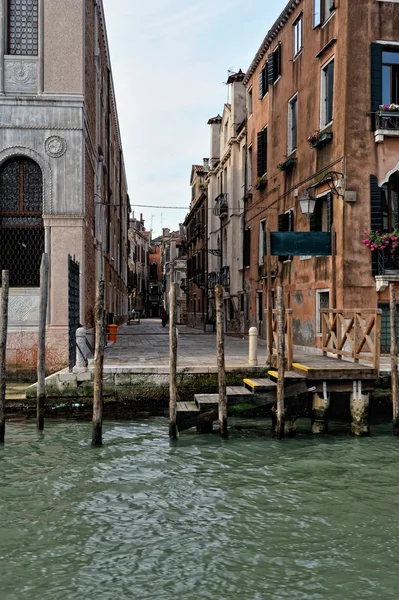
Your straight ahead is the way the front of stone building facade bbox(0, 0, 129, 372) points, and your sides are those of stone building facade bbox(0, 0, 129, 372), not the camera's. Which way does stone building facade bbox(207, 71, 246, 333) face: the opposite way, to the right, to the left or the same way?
to the right

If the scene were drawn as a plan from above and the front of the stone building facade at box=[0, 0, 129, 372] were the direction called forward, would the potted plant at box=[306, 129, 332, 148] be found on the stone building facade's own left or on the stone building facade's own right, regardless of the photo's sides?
on the stone building facade's own left

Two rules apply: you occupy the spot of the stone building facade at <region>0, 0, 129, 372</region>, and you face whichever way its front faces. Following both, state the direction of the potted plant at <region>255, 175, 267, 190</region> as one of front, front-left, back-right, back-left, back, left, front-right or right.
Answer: back-left

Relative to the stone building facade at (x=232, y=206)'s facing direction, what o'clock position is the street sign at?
The street sign is roughly at 9 o'clock from the stone building facade.

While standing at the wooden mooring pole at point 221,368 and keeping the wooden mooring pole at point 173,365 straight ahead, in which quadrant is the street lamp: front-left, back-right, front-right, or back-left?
back-right

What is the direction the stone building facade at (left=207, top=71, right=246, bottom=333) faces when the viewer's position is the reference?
facing to the left of the viewer

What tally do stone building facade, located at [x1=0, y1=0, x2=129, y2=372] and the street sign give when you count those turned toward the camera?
2

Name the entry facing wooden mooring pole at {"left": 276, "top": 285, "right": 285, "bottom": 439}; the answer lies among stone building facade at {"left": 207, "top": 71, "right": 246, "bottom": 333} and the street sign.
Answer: the street sign

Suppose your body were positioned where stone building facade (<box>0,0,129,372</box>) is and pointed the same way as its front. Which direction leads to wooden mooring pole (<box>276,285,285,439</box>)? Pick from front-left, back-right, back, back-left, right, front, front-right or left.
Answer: front-left

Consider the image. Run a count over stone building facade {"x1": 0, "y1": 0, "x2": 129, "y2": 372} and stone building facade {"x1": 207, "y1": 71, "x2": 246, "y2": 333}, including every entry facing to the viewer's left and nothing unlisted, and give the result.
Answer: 1

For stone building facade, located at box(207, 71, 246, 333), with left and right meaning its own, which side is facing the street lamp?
left
